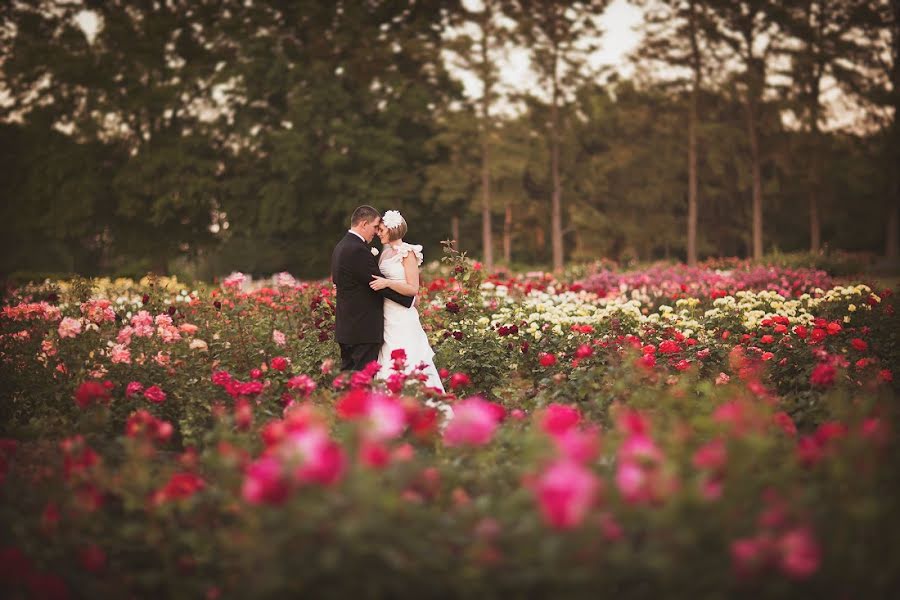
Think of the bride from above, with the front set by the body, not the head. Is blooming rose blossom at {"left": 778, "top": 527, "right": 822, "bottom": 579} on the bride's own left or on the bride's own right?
on the bride's own left

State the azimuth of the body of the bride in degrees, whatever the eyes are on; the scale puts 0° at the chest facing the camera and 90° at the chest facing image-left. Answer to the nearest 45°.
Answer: approximately 90°

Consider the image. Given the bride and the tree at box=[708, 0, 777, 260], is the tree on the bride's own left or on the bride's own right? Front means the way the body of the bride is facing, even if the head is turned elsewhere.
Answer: on the bride's own right

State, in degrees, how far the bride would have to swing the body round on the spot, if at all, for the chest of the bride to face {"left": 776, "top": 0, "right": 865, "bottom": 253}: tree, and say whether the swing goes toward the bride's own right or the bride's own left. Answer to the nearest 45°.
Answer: approximately 135° to the bride's own right

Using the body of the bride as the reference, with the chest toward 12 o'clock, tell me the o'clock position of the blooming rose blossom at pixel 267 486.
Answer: The blooming rose blossom is roughly at 9 o'clock from the bride.

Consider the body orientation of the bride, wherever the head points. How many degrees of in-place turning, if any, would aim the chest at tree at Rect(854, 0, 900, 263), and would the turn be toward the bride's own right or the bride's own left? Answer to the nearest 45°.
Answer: approximately 135° to the bride's own right

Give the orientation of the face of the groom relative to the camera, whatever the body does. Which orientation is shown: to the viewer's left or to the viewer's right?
to the viewer's right

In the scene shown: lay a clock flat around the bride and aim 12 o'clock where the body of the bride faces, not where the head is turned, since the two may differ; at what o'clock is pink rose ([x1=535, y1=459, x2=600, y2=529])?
The pink rose is roughly at 9 o'clock from the bride.

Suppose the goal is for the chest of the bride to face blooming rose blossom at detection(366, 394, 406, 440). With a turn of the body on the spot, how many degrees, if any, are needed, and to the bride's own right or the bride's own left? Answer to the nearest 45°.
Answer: approximately 90° to the bride's own left

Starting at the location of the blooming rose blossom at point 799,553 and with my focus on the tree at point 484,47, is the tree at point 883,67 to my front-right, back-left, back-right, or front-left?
front-right

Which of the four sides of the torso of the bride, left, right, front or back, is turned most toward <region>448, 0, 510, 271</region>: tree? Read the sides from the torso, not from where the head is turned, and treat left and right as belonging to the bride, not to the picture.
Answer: right

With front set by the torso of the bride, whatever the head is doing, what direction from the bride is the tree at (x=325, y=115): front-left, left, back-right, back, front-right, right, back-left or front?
right
